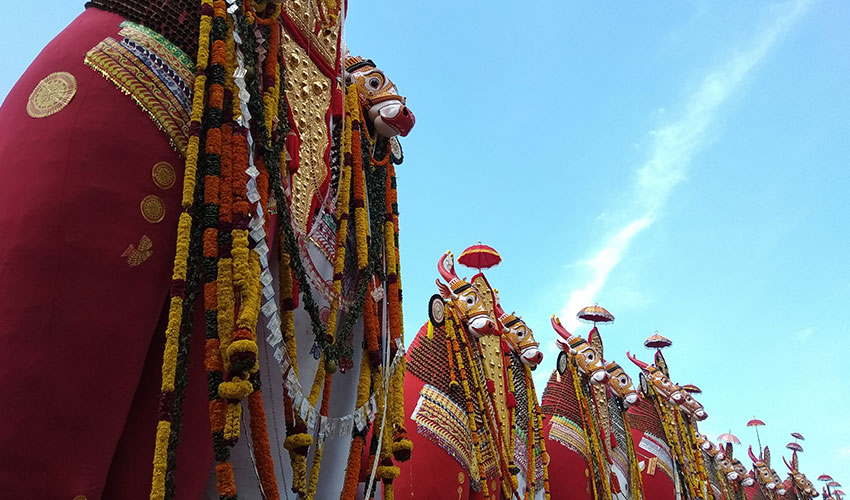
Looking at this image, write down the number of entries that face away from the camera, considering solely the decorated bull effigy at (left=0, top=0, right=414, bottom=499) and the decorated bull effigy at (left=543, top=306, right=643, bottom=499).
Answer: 0

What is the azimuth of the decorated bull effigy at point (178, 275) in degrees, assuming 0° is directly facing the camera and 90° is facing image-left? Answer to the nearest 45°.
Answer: approximately 315°

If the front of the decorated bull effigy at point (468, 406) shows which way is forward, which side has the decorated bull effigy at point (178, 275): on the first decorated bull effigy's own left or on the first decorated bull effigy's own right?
on the first decorated bull effigy's own right

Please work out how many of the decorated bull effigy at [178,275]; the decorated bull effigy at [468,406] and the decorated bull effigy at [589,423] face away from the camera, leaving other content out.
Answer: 0

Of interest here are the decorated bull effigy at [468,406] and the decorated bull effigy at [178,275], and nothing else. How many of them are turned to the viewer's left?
0

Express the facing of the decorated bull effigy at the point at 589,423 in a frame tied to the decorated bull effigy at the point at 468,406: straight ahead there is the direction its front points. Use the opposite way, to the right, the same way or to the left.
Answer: the same way

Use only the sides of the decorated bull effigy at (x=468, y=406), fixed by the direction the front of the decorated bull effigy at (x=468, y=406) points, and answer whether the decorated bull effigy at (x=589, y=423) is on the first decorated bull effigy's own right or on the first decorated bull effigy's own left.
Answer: on the first decorated bull effigy's own left

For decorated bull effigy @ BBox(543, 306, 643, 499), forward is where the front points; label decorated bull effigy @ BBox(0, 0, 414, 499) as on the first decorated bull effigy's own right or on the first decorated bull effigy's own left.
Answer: on the first decorated bull effigy's own right

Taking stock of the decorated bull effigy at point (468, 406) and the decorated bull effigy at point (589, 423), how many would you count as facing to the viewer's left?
0

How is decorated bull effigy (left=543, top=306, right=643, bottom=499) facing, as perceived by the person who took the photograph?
facing the viewer and to the right of the viewer

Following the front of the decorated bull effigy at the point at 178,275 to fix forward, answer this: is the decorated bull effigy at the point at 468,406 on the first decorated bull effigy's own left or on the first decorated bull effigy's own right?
on the first decorated bull effigy's own left
